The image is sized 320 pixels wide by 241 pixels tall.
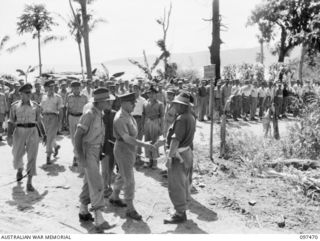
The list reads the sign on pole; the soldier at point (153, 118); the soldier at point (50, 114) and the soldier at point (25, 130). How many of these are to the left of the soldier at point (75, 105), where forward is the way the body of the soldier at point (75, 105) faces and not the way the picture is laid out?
2

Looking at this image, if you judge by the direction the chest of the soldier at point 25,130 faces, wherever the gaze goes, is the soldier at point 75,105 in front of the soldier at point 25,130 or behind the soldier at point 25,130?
behind

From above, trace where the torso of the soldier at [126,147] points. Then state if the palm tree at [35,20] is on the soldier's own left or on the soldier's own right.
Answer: on the soldier's own left

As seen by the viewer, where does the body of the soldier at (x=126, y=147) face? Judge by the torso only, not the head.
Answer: to the viewer's right

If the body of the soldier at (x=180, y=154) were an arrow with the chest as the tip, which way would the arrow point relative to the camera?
to the viewer's left

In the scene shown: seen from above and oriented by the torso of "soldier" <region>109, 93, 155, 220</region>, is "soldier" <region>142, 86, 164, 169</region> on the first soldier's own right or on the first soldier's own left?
on the first soldier's own left

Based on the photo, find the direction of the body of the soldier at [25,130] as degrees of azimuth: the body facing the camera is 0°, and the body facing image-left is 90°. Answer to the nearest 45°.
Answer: approximately 0°

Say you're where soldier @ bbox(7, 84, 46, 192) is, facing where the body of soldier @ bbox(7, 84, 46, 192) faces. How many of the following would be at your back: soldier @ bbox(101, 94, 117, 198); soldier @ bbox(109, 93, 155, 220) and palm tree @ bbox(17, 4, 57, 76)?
1

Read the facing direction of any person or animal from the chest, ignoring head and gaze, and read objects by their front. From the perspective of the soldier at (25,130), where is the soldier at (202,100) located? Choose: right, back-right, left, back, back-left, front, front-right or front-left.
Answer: back-left

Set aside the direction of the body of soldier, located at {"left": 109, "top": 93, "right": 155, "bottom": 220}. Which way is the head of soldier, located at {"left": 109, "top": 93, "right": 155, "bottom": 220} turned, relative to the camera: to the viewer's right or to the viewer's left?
to the viewer's right

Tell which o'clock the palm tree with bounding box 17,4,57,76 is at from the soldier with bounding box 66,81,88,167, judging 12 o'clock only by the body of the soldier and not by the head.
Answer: The palm tree is roughly at 6 o'clock from the soldier.

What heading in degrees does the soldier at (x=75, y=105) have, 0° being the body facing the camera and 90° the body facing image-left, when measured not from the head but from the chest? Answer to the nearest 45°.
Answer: approximately 0°

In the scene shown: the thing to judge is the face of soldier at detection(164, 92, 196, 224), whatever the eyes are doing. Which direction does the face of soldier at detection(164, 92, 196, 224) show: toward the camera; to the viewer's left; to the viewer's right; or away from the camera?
to the viewer's left
